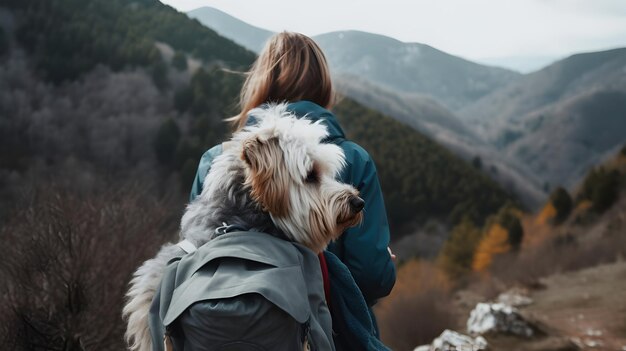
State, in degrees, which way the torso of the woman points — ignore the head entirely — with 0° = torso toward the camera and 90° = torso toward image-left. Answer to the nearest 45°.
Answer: approximately 180°

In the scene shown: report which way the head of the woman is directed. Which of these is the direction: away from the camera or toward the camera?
away from the camera
